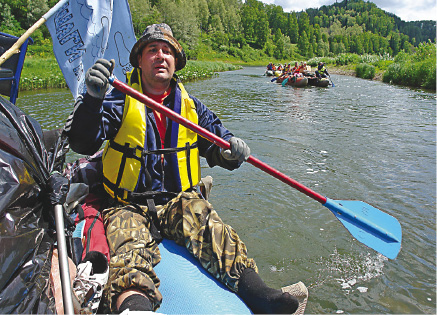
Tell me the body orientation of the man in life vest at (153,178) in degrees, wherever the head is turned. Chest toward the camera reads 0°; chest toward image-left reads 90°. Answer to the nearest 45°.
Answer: approximately 0°

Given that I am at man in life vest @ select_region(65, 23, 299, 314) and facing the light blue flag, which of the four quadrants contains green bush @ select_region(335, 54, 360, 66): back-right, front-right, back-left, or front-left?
front-right

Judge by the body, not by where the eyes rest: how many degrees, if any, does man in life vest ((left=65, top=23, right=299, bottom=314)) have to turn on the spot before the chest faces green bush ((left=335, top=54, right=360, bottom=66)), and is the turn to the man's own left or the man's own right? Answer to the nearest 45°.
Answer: approximately 135° to the man's own left

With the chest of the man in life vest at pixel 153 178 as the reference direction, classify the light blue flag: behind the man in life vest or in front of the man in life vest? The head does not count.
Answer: behind

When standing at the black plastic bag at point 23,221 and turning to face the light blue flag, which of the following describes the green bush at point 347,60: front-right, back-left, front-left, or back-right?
front-right

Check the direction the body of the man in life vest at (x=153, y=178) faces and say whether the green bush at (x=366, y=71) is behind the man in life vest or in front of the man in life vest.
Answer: behind

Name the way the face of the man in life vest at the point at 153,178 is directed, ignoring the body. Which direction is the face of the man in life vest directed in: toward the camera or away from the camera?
toward the camera
